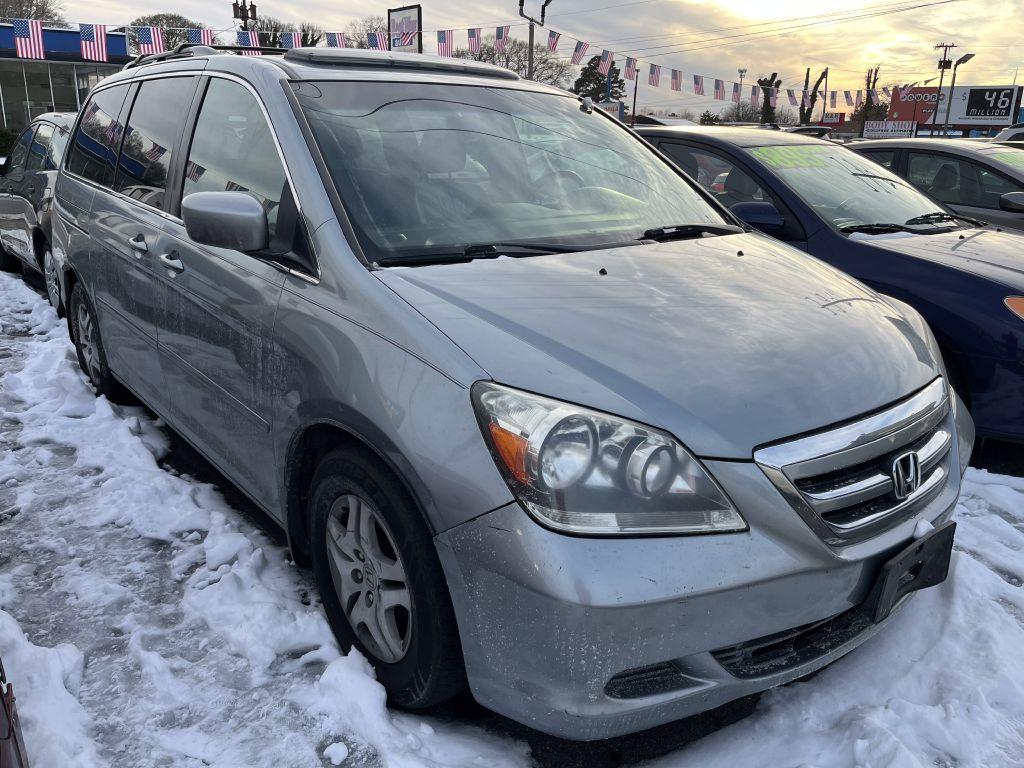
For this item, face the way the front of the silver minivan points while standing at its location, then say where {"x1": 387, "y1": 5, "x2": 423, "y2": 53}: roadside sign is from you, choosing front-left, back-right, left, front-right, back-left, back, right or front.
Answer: back-left

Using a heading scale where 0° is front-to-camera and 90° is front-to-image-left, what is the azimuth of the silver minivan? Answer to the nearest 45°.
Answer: approximately 315°

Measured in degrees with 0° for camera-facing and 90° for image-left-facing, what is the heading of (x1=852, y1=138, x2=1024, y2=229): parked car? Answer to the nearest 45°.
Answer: approximately 315°

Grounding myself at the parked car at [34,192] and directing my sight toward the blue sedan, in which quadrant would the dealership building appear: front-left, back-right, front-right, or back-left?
back-left

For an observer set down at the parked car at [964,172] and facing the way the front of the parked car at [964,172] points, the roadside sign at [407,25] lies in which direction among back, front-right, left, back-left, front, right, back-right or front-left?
back

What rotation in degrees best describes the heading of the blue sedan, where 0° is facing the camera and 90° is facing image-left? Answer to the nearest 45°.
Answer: approximately 315°

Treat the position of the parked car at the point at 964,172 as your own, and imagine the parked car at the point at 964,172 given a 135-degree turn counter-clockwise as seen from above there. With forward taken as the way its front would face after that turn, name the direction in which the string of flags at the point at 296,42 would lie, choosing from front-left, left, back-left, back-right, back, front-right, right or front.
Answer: front-left

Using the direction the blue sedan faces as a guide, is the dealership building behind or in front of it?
behind

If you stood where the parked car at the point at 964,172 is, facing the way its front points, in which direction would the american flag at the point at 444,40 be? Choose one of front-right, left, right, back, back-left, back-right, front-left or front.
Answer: back

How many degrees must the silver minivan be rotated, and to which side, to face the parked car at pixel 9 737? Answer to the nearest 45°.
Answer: approximately 90° to its right
